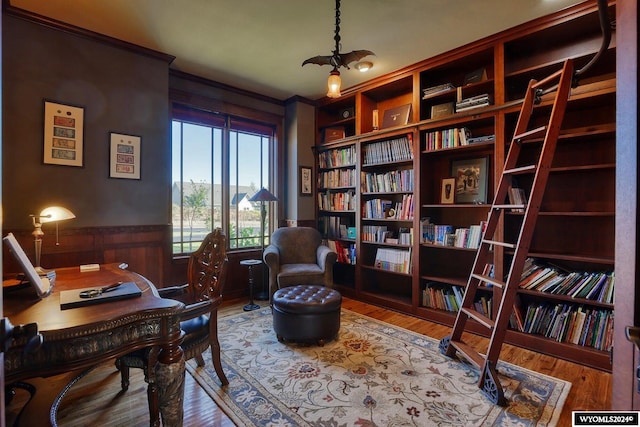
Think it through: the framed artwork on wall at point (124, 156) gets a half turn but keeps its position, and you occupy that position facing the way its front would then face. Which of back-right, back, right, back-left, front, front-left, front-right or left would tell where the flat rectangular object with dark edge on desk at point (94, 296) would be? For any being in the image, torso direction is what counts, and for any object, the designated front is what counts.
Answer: back-left

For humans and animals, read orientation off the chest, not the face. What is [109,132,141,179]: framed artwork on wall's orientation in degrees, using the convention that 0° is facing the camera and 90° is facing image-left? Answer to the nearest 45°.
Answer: approximately 315°

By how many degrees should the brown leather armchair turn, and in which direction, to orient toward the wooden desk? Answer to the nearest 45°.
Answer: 0° — it already faces it

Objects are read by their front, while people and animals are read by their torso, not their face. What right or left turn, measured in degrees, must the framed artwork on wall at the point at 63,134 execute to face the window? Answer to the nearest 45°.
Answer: approximately 45° to its left

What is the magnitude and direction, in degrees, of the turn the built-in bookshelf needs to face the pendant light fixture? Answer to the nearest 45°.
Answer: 0° — it already faces it

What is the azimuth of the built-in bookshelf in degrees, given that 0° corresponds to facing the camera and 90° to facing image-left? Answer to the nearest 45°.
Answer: approximately 45°

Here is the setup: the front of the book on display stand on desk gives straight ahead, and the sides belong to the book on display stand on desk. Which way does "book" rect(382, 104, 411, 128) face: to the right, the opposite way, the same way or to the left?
the opposite way

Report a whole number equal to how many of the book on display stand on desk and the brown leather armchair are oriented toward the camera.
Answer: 1

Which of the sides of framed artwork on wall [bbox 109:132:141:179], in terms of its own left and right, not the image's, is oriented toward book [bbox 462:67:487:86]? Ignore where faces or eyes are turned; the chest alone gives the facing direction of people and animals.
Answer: front

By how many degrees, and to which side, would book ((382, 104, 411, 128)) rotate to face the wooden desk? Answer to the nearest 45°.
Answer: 0° — it already faces it

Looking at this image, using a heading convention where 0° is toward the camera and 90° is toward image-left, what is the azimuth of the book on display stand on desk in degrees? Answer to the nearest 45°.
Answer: approximately 270°
